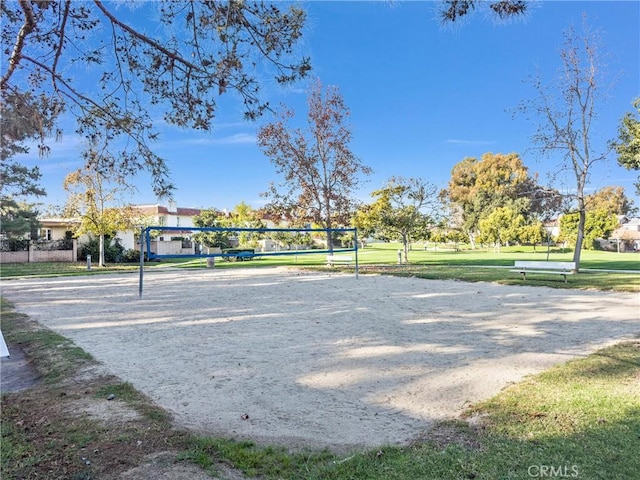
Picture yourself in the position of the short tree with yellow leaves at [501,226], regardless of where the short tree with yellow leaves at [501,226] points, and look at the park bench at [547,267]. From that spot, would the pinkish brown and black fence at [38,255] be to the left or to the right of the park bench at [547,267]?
right

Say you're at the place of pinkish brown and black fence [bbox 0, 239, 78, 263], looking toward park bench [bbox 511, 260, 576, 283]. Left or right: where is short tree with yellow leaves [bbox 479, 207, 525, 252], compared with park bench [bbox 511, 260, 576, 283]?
left

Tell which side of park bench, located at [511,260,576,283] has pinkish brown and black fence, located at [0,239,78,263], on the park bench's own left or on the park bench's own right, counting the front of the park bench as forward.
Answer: on the park bench's own right

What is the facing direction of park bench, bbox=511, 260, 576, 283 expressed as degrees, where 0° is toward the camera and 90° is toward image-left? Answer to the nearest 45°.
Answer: approximately 45°

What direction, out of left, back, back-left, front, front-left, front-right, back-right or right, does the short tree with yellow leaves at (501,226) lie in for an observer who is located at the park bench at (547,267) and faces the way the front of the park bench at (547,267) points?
back-right

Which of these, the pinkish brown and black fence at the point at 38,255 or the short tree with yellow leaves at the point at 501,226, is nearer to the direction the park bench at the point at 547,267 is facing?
the pinkish brown and black fence
